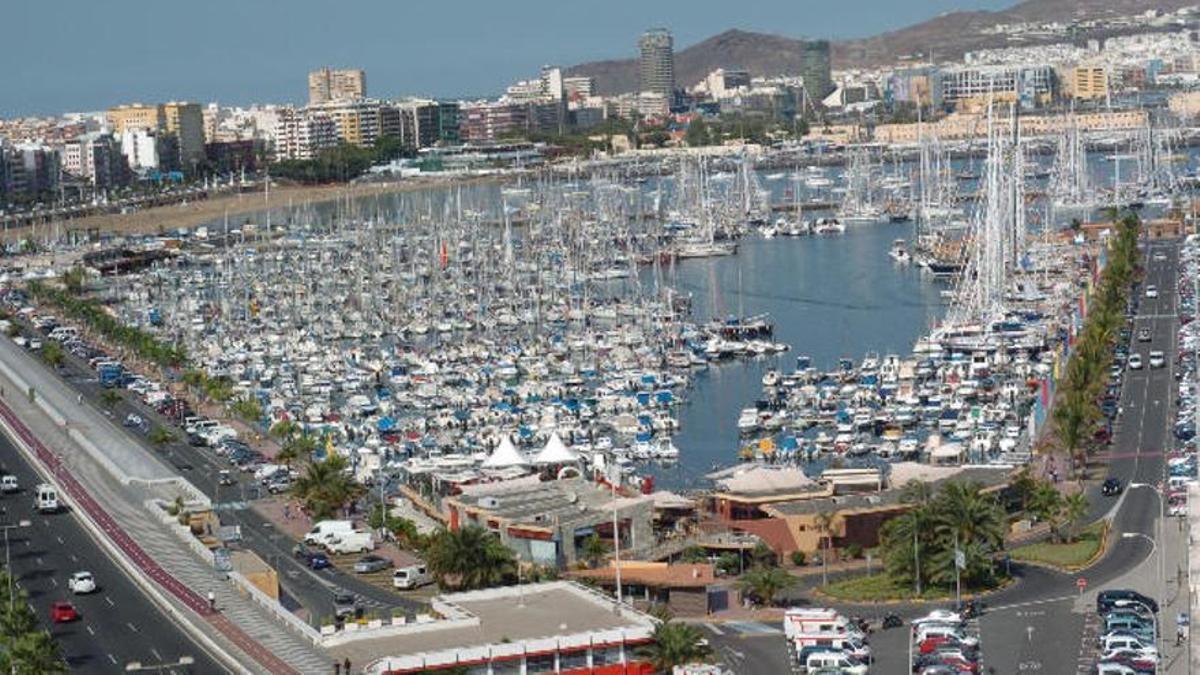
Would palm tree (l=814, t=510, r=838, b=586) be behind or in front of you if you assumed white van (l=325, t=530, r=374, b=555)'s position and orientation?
behind

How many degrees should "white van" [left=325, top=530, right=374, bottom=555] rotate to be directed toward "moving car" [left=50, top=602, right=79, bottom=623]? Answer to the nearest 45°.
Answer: approximately 45° to its left

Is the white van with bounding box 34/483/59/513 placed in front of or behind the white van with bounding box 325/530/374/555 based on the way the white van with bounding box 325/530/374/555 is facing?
in front

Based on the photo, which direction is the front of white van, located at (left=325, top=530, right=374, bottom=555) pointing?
to the viewer's left

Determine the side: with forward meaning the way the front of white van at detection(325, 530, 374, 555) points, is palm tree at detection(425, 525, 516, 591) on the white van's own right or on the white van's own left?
on the white van's own left
